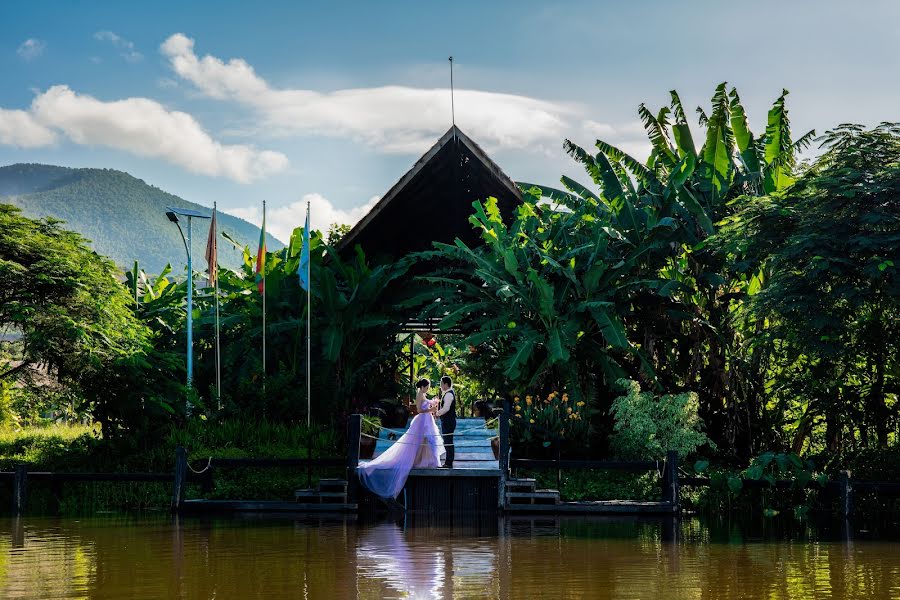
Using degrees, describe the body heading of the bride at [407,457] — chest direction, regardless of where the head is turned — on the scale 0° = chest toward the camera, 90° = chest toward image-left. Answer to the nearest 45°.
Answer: approximately 270°

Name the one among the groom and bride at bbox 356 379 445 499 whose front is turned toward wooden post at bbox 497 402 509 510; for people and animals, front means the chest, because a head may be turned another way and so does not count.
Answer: the bride

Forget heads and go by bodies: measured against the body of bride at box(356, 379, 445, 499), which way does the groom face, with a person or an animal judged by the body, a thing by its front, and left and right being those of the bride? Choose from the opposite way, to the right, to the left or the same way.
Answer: the opposite way

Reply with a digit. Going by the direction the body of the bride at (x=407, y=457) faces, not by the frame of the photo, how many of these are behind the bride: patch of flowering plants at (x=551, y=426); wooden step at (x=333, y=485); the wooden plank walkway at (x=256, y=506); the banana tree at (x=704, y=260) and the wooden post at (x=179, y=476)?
3

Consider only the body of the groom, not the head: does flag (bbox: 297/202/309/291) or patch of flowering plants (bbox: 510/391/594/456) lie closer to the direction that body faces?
the flag

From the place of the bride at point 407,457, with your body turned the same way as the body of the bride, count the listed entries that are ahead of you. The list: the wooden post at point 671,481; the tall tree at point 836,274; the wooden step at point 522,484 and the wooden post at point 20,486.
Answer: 3

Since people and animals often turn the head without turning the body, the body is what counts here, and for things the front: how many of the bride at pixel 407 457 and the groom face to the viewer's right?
1

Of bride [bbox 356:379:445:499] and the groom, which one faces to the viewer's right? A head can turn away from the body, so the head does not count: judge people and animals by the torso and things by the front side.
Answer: the bride

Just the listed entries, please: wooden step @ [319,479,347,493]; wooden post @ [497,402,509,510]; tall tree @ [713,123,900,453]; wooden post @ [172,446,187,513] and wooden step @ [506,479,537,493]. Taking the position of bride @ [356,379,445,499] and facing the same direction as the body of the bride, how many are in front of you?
3

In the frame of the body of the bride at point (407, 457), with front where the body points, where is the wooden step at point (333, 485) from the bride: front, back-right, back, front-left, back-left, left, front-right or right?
back

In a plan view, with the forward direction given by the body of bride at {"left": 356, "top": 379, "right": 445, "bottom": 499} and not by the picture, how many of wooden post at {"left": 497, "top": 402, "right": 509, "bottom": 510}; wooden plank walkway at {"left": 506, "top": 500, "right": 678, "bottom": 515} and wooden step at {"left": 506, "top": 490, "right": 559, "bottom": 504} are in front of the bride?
3

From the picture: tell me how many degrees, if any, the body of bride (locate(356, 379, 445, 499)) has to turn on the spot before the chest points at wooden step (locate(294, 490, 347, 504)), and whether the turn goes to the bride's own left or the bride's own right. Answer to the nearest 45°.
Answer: approximately 180°

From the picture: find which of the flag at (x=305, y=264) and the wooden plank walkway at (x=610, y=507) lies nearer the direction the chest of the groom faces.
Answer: the flag

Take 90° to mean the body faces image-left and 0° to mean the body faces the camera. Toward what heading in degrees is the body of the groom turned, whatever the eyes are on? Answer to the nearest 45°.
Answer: approximately 90°
